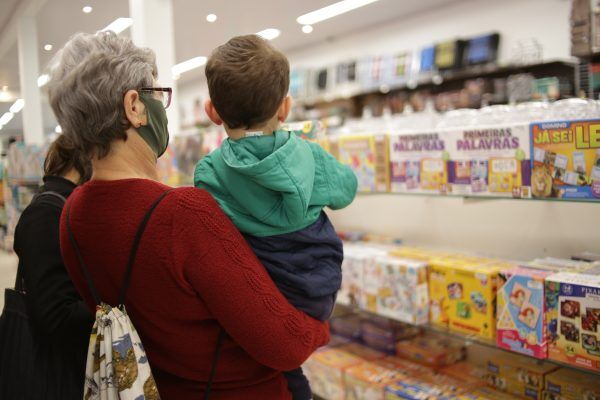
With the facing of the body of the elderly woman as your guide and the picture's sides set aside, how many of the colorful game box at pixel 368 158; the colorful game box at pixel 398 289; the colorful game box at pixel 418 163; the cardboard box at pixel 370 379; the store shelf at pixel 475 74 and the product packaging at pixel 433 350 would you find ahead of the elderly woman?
6

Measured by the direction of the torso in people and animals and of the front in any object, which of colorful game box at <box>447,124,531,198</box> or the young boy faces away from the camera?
the young boy

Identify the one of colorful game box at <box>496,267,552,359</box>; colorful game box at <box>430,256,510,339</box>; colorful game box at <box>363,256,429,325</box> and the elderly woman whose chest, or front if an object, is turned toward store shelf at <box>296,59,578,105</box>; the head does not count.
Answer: the elderly woman

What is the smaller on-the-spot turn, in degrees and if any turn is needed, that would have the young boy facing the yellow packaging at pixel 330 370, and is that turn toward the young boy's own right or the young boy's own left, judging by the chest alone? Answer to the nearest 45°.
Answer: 0° — they already face it

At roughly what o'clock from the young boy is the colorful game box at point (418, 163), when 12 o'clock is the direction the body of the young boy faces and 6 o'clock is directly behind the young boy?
The colorful game box is roughly at 1 o'clock from the young boy.

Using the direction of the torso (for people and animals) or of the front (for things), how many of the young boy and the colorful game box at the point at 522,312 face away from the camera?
1

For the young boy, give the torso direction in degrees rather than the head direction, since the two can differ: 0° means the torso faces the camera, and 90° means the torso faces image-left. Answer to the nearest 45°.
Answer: approximately 180°

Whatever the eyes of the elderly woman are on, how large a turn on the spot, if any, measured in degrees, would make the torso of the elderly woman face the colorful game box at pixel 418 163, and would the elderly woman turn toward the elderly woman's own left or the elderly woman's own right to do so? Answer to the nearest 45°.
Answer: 0° — they already face it

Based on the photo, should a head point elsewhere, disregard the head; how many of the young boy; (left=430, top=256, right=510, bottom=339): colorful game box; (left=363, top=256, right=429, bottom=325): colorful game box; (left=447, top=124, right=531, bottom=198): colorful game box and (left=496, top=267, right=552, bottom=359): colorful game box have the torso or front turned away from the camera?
1

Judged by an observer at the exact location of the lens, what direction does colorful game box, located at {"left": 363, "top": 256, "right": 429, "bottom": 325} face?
facing the viewer and to the left of the viewer

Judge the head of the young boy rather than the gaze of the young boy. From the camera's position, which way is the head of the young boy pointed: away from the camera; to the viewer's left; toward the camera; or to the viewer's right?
away from the camera

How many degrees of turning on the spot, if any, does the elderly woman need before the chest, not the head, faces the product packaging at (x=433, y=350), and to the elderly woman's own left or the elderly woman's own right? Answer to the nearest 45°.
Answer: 0° — they already face it

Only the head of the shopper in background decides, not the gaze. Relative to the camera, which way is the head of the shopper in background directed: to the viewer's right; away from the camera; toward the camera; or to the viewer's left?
away from the camera
